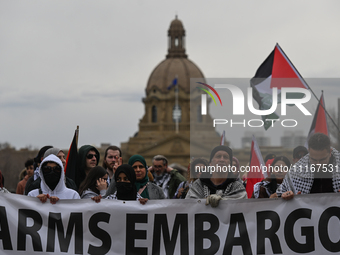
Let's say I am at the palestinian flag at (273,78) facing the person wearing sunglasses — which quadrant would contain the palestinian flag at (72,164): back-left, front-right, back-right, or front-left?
front-right

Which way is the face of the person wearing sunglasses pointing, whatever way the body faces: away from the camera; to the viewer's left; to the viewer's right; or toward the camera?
toward the camera

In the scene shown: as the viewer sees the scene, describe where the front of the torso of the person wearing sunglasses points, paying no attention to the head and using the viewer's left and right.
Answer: facing the viewer

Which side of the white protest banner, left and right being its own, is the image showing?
front

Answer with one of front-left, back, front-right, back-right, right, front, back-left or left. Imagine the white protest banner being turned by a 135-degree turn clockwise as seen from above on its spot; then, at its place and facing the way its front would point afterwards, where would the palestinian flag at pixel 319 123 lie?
right
